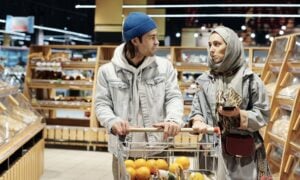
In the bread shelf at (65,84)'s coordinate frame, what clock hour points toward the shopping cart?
The shopping cart is roughly at 12 o'clock from the bread shelf.

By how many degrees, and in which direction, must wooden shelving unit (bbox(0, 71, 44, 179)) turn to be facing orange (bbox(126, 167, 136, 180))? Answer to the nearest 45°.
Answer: approximately 45° to its right

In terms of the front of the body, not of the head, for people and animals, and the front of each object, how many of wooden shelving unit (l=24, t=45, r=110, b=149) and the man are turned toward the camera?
2

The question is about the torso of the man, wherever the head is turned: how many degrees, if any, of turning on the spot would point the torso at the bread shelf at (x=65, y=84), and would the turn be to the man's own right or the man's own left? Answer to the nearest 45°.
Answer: approximately 180°

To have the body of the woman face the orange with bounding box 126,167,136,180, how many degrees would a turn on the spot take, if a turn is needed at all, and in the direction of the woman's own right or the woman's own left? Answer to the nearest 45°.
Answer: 0° — they already face it

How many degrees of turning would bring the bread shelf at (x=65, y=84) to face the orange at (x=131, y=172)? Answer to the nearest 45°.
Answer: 0° — it already faces it

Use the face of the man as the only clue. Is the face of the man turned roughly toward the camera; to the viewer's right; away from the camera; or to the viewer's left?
to the viewer's right

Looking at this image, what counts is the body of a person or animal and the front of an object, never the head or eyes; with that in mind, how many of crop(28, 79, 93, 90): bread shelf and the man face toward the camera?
2

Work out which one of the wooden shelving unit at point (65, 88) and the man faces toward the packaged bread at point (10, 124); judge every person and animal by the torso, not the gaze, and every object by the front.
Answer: the wooden shelving unit

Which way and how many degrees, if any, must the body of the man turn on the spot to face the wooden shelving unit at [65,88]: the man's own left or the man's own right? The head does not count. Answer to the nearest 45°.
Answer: approximately 180°

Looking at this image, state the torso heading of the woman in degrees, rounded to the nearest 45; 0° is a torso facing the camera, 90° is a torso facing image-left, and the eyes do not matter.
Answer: approximately 45°

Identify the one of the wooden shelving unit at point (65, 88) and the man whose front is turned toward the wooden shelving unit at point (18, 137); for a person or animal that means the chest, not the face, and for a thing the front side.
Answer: the wooden shelving unit at point (65, 88)
